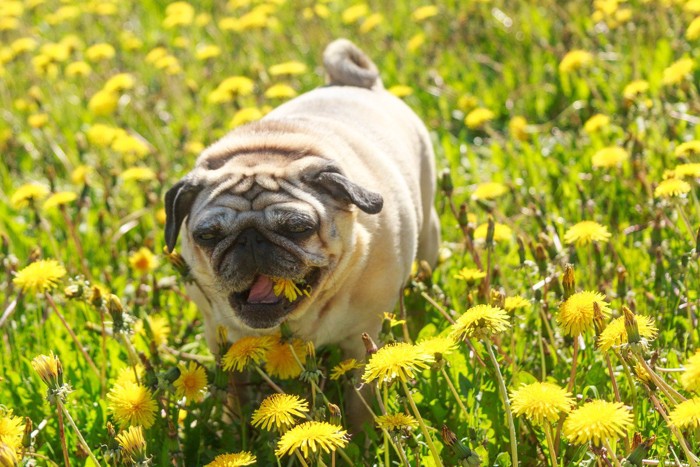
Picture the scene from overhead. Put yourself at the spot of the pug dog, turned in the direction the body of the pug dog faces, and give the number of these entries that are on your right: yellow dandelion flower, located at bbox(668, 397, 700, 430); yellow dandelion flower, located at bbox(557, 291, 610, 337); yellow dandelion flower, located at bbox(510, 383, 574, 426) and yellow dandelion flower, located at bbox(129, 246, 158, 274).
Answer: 1

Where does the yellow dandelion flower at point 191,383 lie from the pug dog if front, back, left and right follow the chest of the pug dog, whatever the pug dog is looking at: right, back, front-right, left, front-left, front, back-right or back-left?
front

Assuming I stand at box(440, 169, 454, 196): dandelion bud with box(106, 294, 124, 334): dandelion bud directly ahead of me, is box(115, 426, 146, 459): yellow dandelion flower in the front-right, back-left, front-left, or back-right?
front-left

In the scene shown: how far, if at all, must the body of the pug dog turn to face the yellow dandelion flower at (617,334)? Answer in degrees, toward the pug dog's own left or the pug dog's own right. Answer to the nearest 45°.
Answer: approximately 90° to the pug dog's own left

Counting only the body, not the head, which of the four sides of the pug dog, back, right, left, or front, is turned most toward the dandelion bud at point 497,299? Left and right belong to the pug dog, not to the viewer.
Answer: left

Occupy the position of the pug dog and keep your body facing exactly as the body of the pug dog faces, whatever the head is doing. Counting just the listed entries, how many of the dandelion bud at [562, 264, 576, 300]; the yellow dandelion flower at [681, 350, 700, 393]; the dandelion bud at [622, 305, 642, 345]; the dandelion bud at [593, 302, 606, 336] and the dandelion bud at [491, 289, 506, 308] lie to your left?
5

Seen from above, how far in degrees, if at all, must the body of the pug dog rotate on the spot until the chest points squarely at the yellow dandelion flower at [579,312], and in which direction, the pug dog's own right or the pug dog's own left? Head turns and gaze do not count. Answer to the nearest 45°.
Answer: approximately 90° to the pug dog's own left

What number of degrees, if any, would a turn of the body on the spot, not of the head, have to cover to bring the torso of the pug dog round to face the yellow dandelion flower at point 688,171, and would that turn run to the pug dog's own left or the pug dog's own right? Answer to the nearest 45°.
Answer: approximately 135° to the pug dog's own left

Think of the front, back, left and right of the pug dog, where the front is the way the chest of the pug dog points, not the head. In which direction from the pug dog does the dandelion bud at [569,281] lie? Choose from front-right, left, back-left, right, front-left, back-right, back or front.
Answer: left

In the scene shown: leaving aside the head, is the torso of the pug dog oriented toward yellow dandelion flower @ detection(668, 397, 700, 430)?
no

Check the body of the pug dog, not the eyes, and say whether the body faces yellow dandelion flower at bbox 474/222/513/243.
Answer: no

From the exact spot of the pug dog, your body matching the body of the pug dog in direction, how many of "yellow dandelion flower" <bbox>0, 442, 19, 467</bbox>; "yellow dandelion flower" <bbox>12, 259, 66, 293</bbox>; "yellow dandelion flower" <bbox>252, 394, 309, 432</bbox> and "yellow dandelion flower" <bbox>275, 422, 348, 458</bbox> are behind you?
0

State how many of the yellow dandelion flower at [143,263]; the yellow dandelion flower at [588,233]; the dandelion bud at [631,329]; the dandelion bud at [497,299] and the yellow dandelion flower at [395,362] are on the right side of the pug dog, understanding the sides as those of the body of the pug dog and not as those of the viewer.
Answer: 1

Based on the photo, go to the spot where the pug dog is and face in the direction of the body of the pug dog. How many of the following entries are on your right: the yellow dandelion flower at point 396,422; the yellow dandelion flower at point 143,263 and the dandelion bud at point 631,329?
1

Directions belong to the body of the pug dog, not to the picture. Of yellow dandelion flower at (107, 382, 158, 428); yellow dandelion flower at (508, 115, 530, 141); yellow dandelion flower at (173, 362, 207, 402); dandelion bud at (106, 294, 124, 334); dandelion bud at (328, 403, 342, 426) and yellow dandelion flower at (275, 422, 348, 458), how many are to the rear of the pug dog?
1

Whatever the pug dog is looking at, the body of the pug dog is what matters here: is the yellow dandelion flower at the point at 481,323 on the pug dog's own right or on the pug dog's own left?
on the pug dog's own left

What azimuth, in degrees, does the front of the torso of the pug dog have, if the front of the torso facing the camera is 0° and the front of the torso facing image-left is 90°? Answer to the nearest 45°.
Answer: approximately 45°

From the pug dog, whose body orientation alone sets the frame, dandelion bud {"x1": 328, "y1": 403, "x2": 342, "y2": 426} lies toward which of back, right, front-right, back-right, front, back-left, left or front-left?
front-left

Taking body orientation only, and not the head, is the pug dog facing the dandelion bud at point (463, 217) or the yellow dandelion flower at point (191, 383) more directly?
the yellow dandelion flower
